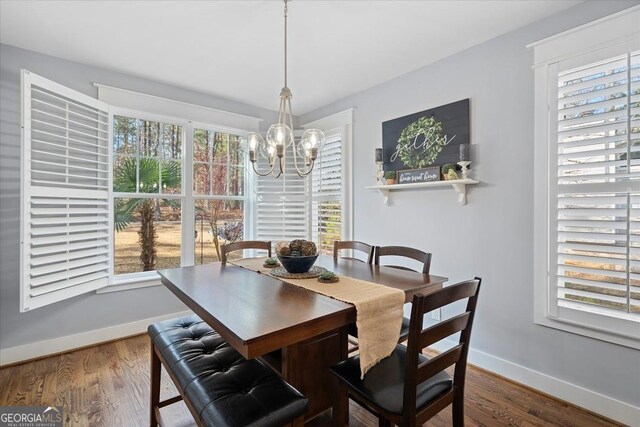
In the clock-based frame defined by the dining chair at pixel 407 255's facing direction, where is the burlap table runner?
The burlap table runner is roughly at 11 o'clock from the dining chair.

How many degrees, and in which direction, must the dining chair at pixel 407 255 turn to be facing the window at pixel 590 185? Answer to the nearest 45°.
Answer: approximately 135° to its left

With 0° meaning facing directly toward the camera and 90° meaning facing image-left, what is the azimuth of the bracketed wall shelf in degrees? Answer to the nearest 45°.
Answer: approximately 45°

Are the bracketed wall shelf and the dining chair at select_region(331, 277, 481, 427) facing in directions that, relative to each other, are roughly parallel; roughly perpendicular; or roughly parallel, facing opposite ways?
roughly perpendicular

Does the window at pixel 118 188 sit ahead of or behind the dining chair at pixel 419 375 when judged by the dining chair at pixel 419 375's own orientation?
ahead

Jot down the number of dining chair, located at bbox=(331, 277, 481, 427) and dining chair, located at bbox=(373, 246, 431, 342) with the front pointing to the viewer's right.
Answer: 0

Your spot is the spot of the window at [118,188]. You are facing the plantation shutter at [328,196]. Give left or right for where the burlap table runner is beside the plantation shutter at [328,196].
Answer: right

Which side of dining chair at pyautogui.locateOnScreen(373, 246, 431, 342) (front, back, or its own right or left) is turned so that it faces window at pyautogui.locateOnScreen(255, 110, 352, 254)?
right

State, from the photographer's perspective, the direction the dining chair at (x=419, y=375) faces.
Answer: facing away from the viewer and to the left of the viewer
